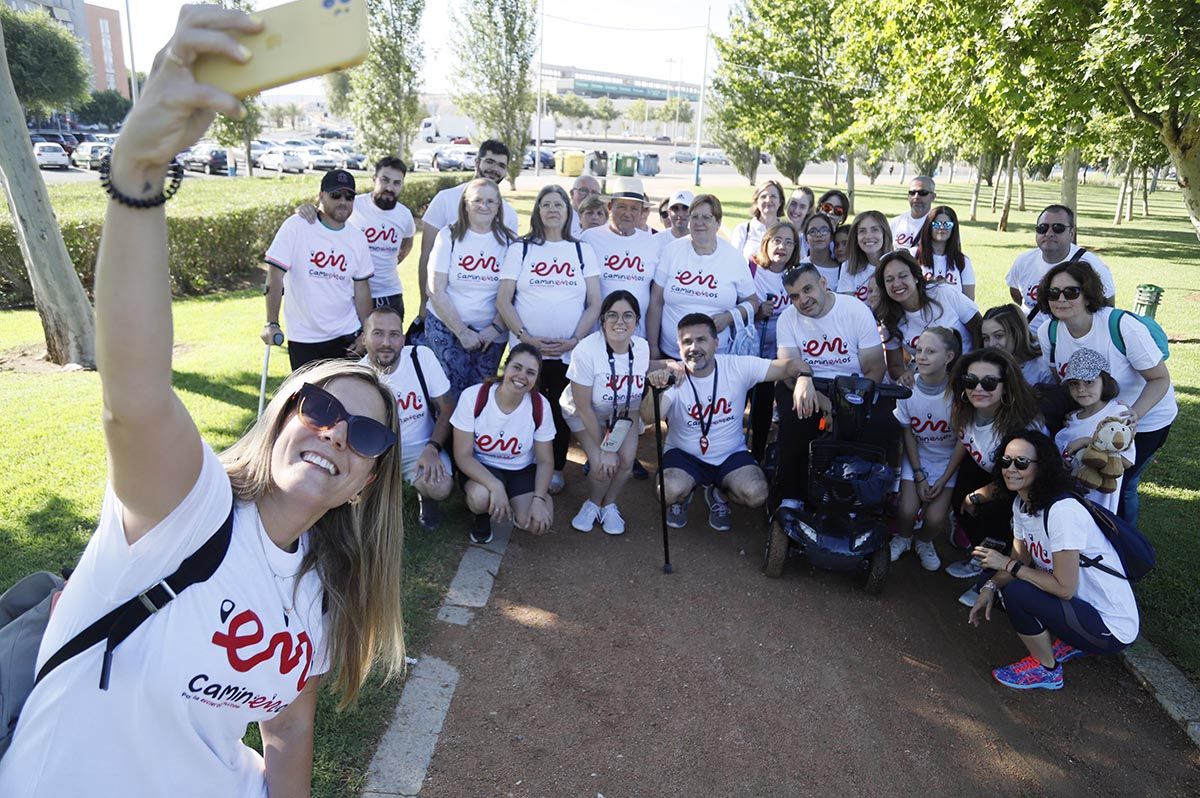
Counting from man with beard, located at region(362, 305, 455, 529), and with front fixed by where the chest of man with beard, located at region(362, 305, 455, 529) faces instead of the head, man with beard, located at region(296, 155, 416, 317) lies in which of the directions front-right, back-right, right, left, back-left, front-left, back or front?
back

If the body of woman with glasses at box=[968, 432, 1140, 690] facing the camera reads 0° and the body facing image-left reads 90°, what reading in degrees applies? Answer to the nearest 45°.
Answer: approximately 45°

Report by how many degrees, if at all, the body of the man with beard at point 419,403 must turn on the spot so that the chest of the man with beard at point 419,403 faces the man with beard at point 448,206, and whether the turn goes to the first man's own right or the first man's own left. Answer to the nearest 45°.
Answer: approximately 180°

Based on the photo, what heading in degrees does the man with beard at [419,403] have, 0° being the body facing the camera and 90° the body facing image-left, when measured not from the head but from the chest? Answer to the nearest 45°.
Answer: approximately 0°

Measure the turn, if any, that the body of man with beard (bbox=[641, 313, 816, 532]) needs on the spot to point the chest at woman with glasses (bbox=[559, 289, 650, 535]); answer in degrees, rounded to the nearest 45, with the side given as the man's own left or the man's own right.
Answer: approximately 90° to the man's own right

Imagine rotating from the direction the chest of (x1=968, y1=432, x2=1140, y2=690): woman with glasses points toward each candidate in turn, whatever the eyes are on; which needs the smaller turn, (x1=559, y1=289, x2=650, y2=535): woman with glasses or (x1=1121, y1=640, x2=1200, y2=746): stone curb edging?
the woman with glasses
